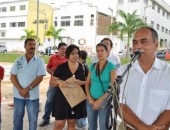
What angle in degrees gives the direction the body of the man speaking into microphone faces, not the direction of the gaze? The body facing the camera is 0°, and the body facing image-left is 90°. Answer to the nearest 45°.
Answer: approximately 45°

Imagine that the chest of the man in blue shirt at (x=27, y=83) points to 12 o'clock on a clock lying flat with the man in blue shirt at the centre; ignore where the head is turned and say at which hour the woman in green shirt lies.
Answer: The woman in green shirt is roughly at 10 o'clock from the man in blue shirt.

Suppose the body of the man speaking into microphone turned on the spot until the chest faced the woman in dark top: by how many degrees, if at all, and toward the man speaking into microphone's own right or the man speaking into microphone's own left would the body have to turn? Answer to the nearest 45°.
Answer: approximately 90° to the man speaking into microphone's own right

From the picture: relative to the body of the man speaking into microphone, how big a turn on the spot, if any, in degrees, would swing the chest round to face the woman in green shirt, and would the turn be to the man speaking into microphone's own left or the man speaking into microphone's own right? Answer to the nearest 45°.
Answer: approximately 90° to the man speaking into microphone's own right

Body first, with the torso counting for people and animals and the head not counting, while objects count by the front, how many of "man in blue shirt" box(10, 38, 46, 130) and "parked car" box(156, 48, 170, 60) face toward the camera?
1

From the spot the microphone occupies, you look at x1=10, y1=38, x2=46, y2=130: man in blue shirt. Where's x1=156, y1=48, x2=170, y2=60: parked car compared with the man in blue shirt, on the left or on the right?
right

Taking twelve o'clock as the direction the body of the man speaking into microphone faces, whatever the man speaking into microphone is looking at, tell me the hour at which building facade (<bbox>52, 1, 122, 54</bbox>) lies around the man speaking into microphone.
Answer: The building facade is roughly at 4 o'clock from the man speaking into microphone.

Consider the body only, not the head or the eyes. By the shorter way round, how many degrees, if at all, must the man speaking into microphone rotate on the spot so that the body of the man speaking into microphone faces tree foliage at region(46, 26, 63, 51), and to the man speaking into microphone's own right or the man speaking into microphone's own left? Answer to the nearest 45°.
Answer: approximately 135° to the man speaking into microphone's own right

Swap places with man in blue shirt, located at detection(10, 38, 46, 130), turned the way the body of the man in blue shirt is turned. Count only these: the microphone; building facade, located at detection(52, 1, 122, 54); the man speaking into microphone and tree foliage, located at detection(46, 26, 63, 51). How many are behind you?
2

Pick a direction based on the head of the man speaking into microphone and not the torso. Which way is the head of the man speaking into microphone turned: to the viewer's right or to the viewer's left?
to the viewer's left
